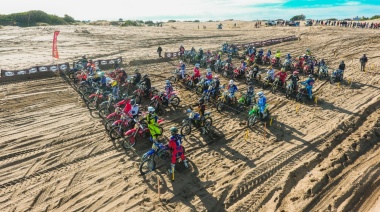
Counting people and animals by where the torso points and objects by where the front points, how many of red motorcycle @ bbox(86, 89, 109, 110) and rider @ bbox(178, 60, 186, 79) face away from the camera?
0

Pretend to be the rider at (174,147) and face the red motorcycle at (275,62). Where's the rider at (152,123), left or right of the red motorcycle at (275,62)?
left

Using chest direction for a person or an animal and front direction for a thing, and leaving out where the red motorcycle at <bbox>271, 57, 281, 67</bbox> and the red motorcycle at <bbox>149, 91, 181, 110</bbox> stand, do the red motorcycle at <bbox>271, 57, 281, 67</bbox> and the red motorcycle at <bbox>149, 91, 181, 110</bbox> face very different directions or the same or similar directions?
same or similar directions

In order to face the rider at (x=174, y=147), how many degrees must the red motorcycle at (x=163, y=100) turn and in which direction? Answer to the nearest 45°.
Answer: approximately 45° to its left

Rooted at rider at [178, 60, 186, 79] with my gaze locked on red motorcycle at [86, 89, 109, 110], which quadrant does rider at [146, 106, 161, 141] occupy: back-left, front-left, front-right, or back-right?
front-left
